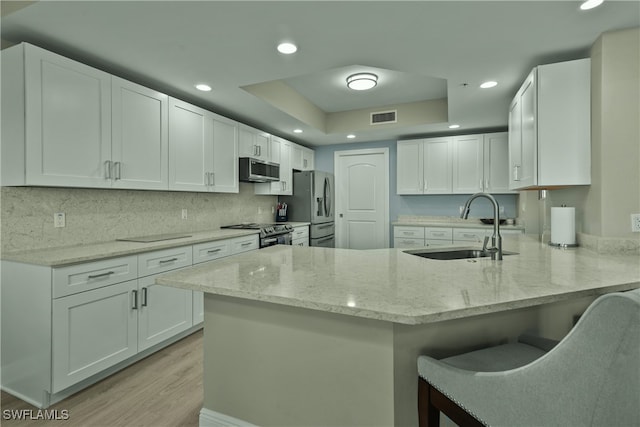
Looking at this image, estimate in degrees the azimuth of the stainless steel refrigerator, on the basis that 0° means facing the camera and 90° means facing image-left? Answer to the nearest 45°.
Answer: approximately 315°

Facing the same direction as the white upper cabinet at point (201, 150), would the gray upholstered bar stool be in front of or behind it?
in front

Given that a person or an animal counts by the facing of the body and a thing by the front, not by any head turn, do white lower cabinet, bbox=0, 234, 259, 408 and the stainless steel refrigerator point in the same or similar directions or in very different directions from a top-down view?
same or similar directions

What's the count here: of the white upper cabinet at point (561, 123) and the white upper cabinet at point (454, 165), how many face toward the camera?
1

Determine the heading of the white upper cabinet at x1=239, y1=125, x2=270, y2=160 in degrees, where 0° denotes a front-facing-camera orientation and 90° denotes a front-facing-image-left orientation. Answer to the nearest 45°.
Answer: approximately 315°

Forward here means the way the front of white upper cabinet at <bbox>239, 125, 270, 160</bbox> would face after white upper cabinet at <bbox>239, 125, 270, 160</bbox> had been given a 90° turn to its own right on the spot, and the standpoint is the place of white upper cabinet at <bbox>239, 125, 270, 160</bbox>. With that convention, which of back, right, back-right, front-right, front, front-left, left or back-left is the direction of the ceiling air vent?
back-left

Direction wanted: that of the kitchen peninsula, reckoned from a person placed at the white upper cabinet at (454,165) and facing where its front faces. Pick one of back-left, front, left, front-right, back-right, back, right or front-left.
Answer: front

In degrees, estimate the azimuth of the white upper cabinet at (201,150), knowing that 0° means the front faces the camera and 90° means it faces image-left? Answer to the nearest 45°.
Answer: approximately 315°

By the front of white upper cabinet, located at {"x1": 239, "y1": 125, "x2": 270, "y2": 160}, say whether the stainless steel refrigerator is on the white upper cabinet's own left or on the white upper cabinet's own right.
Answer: on the white upper cabinet's own left

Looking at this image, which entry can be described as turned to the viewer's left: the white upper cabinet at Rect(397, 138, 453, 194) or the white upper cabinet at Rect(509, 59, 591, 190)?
the white upper cabinet at Rect(509, 59, 591, 190)

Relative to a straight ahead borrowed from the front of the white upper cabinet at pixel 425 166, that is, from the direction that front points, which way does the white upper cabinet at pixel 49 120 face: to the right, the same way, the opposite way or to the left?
to the left

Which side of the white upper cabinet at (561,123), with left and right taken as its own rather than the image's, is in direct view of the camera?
left

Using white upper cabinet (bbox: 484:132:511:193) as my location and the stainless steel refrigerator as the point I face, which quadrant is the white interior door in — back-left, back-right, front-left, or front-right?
front-right

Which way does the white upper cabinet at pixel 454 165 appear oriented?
toward the camera

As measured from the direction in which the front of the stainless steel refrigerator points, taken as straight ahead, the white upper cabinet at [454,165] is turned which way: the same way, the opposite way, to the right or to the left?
to the right

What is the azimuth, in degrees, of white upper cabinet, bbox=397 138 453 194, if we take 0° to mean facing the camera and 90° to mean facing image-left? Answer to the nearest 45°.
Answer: approximately 0°
